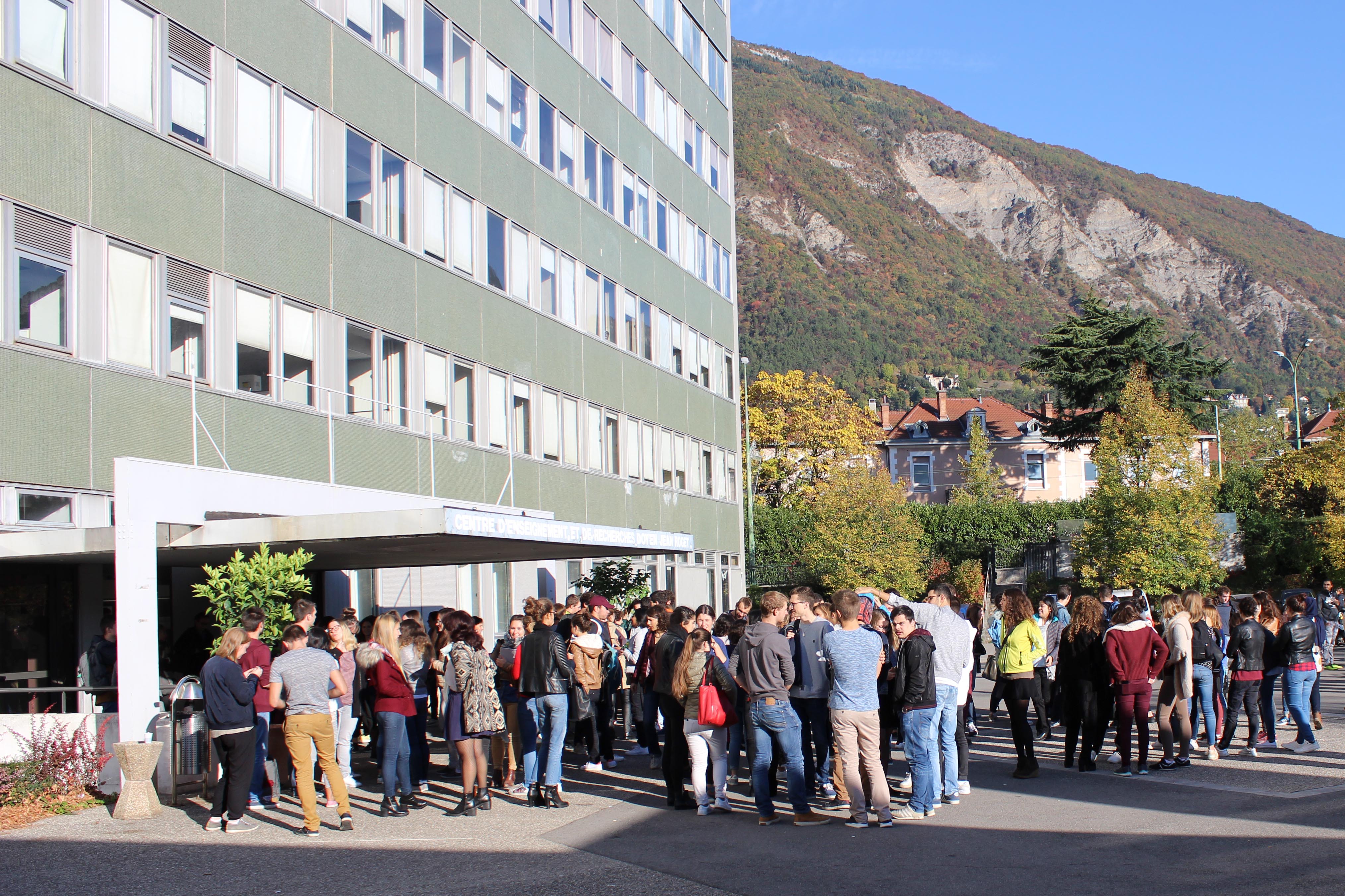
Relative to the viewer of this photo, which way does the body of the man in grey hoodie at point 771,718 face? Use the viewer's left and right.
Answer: facing away from the viewer and to the right of the viewer

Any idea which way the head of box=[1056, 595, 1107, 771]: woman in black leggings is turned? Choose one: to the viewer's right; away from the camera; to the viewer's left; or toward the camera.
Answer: away from the camera

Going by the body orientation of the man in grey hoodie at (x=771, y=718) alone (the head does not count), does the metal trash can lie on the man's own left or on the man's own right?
on the man's own left

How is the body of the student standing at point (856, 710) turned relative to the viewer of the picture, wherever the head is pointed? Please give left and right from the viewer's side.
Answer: facing away from the viewer

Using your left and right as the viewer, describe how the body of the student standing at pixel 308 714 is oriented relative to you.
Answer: facing away from the viewer

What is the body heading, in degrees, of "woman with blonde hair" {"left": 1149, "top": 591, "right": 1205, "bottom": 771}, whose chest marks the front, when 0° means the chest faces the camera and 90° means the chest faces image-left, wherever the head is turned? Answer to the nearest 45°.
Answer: approximately 90°

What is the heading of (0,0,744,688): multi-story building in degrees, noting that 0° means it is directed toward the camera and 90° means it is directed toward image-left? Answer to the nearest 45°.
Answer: approximately 315°
